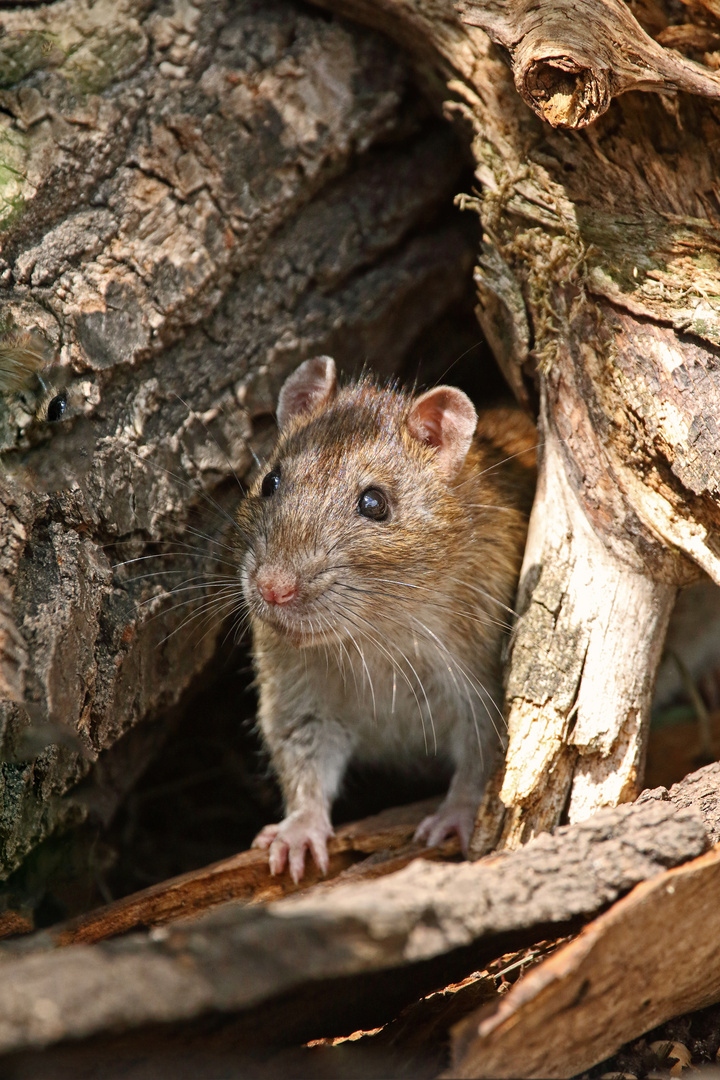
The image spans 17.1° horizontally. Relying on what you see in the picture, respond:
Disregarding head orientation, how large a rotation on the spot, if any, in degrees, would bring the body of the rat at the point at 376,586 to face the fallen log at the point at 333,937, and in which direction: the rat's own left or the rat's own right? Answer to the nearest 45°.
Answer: approximately 45° to the rat's own left

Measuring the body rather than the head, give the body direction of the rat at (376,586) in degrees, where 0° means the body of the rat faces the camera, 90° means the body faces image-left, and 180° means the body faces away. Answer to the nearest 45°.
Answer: approximately 45°

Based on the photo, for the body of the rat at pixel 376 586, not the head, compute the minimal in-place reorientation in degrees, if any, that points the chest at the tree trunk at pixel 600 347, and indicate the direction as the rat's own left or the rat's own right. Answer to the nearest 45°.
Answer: approximately 90° to the rat's own left

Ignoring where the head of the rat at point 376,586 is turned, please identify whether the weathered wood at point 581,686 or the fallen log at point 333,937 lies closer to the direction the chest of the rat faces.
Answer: the fallen log

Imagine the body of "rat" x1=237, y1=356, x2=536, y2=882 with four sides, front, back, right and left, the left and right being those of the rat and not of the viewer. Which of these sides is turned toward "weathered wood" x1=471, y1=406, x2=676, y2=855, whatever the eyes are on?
left
